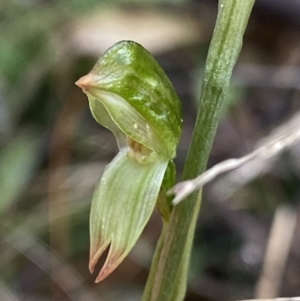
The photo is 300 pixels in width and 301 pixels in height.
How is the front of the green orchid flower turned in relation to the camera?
facing the viewer and to the left of the viewer
